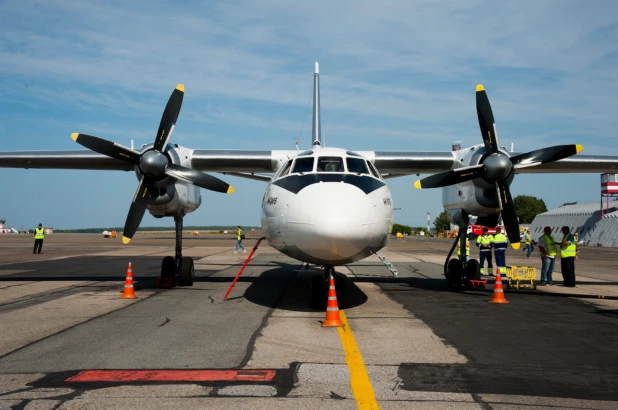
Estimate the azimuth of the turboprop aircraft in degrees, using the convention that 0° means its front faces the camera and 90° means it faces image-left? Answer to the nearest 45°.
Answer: approximately 0°

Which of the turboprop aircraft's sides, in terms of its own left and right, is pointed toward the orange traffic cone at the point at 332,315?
front

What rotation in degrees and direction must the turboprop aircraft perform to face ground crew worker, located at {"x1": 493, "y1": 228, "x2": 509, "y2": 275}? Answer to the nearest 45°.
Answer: approximately 135° to its left

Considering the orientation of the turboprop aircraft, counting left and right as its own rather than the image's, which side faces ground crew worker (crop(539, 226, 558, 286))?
left
